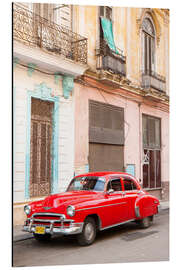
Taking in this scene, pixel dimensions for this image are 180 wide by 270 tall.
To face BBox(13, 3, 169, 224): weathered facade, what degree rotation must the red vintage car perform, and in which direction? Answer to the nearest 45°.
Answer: approximately 135° to its right

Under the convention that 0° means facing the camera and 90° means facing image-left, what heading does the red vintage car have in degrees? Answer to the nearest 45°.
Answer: approximately 45°
